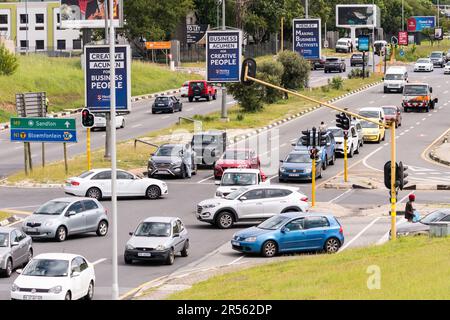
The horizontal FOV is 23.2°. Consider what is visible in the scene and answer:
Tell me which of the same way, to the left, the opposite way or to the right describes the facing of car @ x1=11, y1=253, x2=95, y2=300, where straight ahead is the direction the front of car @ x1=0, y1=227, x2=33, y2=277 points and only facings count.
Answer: the same way

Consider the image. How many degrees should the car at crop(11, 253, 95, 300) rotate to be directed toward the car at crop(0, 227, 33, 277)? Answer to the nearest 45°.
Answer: approximately 135° to its right

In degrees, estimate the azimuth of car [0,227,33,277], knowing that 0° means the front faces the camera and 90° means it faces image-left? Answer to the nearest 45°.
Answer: approximately 45°

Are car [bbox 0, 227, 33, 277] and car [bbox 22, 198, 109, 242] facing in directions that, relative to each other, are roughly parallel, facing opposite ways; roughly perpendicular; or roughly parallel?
roughly parallel

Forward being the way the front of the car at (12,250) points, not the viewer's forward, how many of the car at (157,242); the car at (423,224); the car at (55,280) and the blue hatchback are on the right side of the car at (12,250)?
0

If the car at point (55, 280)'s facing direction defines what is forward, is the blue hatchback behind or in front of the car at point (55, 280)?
behind

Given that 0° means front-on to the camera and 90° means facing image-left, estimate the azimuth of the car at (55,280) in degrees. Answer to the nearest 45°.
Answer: approximately 45°

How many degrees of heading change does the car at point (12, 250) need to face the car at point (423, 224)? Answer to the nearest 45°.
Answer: approximately 135° to its left

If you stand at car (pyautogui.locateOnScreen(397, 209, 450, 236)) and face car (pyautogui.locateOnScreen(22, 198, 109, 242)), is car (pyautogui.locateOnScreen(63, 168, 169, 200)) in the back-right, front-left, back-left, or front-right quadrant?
front-right

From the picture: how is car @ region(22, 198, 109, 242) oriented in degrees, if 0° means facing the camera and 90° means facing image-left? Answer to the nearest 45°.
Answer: approximately 45°

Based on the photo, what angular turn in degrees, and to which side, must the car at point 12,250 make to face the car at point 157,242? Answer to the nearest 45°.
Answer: approximately 135° to its left

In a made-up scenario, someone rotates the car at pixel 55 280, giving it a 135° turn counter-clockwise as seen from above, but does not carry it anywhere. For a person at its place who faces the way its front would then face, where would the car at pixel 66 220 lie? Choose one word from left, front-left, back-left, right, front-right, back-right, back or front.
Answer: left

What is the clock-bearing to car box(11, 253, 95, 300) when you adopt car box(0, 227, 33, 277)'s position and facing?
car box(11, 253, 95, 300) is roughly at 10 o'clock from car box(0, 227, 33, 277).

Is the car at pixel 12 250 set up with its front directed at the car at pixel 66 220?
no

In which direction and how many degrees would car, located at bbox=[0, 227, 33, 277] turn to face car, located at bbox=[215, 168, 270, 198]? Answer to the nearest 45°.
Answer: approximately 180°

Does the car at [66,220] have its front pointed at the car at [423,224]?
no

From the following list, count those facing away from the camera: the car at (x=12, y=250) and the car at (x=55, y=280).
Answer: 0

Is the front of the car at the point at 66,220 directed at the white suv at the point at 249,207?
no
